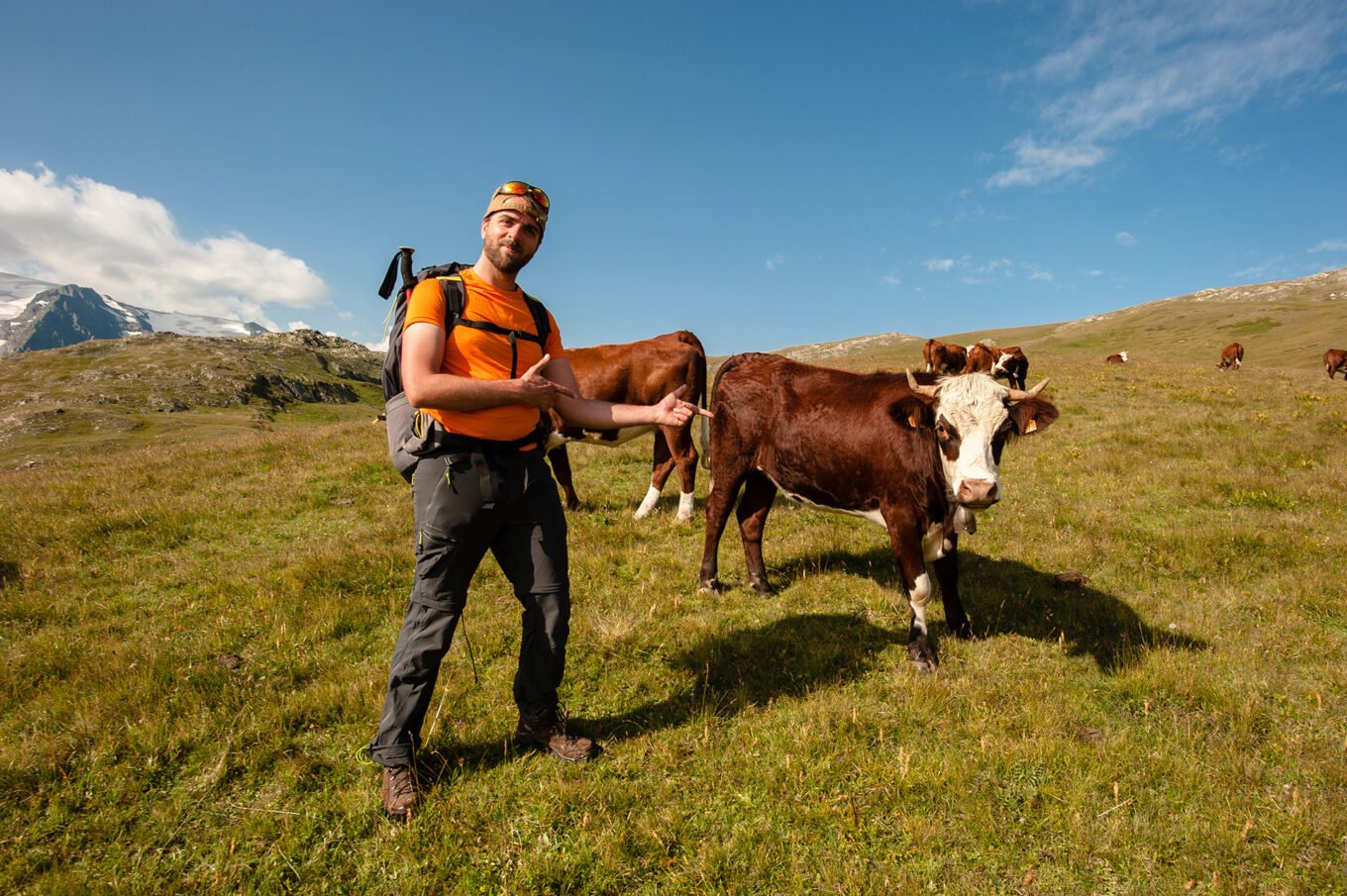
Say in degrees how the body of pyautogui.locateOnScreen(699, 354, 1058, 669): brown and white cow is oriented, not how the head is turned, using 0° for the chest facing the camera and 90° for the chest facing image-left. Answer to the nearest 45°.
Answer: approximately 315°

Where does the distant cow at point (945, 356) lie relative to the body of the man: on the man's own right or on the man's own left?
on the man's own left

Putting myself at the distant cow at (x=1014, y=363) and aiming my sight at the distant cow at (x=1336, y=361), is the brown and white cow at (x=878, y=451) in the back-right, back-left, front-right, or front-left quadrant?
back-right

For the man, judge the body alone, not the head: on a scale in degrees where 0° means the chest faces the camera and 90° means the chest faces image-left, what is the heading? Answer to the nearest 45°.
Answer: approximately 315°

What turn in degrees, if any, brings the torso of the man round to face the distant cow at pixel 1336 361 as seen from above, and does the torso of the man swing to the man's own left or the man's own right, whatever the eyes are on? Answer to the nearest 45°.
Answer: approximately 90° to the man's own left

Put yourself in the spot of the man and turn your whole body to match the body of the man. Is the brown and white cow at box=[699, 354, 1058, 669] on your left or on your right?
on your left

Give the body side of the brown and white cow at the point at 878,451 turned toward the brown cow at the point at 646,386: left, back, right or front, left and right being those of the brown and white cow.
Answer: back

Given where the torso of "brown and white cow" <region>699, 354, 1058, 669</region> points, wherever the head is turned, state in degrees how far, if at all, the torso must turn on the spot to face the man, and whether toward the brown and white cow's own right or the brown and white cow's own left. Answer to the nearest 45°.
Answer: approximately 90° to the brown and white cow's own right

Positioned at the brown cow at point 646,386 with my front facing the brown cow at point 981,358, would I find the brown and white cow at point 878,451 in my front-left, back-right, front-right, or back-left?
back-right
